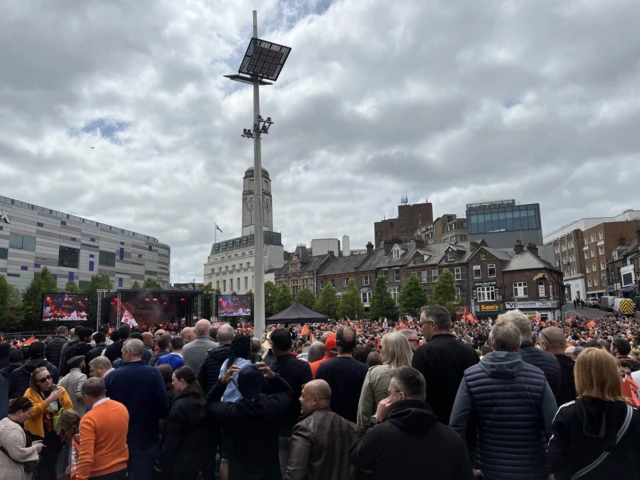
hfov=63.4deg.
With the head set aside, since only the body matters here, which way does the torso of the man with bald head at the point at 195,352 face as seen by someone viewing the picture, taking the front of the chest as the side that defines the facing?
away from the camera

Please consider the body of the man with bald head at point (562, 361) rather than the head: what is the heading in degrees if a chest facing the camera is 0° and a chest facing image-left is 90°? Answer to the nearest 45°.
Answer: approximately 135°

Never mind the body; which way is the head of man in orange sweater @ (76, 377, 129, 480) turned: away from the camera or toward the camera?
away from the camera

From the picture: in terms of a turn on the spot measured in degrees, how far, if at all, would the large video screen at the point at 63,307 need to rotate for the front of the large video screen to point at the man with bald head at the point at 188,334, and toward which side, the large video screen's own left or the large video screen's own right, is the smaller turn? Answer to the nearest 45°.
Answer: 0° — it already faces them

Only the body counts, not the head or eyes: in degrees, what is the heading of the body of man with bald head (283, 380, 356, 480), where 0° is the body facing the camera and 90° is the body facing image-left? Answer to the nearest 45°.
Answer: approximately 135°

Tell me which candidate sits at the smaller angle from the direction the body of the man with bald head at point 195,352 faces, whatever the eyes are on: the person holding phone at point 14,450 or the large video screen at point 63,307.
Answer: the large video screen

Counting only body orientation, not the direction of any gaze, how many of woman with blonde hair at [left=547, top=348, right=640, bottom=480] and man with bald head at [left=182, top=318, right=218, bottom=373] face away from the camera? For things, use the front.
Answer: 2

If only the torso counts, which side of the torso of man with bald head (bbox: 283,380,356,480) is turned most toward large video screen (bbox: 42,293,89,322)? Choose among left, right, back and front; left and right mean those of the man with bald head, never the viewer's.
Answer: front

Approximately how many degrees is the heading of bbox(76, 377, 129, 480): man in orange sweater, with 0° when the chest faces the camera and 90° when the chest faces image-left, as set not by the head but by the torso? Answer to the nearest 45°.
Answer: approximately 135°

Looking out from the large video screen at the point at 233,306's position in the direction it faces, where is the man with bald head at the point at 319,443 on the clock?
The man with bald head is roughly at 12 o'clock from the large video screen.

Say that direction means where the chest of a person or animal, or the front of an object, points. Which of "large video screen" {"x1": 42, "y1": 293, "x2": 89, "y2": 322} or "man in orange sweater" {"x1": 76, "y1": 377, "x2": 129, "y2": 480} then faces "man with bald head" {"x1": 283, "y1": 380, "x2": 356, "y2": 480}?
the large video screen

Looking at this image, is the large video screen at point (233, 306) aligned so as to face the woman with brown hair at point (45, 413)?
yes

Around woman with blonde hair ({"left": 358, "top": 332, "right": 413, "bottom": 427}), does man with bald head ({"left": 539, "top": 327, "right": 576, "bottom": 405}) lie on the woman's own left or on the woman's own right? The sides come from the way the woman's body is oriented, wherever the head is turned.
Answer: on the woman's own right

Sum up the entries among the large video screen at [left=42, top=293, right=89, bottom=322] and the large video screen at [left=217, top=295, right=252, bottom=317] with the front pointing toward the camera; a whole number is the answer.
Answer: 2
